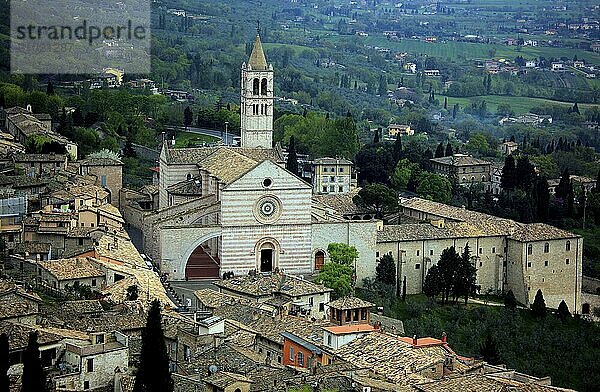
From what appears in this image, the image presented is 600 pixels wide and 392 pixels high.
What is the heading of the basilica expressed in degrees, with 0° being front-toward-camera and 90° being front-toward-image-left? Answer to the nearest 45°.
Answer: approximately 0°

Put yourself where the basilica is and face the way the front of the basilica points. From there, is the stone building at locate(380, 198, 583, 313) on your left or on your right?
on your left

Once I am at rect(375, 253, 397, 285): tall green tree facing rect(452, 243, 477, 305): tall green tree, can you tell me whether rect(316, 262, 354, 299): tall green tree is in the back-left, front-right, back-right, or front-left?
back-right

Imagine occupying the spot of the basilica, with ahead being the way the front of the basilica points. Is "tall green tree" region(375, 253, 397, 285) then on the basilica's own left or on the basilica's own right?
on the basilica's own left

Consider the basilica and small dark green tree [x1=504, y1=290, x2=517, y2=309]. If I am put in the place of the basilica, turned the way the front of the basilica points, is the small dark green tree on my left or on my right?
on my left

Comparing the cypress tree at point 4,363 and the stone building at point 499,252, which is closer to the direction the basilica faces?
the cypress tree

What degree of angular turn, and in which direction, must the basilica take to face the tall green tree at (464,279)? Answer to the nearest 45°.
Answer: approximately 90° to its left

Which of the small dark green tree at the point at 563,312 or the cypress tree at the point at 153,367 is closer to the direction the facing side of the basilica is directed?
the cypress tree

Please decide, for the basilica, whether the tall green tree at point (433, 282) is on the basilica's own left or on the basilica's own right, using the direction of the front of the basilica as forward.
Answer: on the basilica's own left

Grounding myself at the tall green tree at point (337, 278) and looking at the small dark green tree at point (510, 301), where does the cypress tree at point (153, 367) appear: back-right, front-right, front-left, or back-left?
back-right

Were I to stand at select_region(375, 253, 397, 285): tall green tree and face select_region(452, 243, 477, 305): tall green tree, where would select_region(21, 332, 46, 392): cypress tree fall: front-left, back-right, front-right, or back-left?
back-right

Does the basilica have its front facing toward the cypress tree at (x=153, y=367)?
yes
